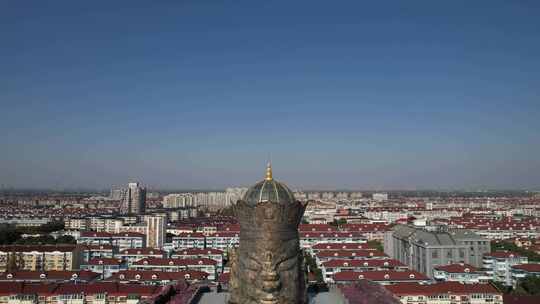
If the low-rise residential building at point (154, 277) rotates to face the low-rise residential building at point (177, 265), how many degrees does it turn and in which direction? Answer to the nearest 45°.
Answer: approximately 180°

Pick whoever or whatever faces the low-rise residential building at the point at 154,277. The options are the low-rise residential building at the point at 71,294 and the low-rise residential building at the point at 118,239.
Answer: the low-rise residential building at the point at 118,239

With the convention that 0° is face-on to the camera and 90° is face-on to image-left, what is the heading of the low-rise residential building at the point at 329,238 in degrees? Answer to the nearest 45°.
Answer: approximately 0°

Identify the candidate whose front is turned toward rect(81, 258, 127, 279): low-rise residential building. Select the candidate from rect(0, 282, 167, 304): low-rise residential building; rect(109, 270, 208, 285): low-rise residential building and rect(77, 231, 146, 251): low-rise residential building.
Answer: rect(77, 231, 146, 251): low-rise residential building

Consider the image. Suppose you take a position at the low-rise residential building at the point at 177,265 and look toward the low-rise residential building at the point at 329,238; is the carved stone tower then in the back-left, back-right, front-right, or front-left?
back-right

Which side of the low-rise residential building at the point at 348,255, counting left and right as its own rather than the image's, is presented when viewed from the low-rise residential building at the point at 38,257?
right

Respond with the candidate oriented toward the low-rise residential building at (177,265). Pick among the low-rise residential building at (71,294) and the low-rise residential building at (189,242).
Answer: the low-rise residential building at (189,242)
